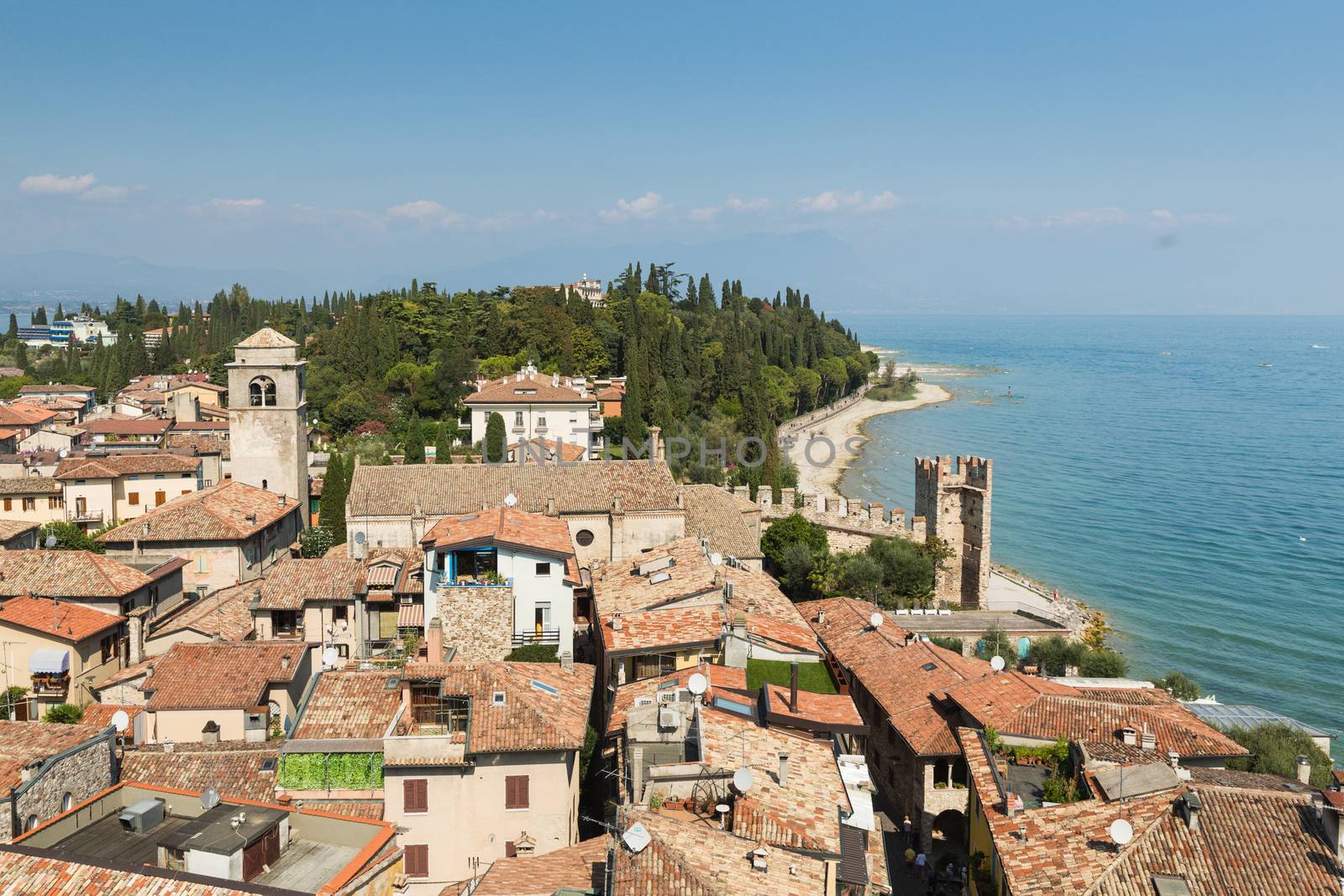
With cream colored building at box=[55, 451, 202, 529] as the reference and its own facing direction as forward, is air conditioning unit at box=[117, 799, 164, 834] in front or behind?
in front

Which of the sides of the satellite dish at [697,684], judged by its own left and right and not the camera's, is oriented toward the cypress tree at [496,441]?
back

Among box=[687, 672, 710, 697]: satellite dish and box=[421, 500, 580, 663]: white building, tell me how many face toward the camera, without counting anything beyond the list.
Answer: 2

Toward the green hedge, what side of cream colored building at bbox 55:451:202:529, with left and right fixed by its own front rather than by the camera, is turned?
front

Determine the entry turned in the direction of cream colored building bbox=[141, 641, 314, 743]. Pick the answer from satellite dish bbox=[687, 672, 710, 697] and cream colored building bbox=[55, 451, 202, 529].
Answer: cream colored building bbox=[55, 451, 202, 529]

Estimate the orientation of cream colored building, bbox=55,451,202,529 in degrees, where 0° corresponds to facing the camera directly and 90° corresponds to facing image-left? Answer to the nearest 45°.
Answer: approximately 0°

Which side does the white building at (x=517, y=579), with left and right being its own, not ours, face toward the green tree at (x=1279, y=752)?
left

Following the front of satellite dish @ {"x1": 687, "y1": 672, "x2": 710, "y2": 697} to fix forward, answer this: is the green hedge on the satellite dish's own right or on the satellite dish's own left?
on the satellite dish's own right

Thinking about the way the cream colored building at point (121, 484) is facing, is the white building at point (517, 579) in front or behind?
in front

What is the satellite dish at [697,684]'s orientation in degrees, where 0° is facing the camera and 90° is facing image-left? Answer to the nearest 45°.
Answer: approximately 0°

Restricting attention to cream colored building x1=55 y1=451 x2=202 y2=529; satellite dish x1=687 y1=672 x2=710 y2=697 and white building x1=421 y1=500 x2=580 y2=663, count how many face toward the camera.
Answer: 3

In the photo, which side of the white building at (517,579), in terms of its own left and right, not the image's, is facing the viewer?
front

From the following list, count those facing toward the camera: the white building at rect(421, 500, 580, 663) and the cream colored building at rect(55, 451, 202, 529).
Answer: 2

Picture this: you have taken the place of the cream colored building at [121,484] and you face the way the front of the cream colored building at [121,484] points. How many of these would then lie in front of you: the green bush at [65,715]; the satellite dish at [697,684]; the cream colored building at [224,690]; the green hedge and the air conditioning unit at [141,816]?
5

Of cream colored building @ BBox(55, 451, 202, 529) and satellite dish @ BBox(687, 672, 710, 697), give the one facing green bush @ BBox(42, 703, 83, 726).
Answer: the cream colored building

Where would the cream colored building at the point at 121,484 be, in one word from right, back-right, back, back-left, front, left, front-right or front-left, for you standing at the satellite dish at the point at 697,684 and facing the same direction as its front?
back-right

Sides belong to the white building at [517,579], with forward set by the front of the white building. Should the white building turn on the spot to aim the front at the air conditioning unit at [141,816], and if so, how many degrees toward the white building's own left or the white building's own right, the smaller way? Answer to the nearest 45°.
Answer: approximately 45° to the white building's own right
